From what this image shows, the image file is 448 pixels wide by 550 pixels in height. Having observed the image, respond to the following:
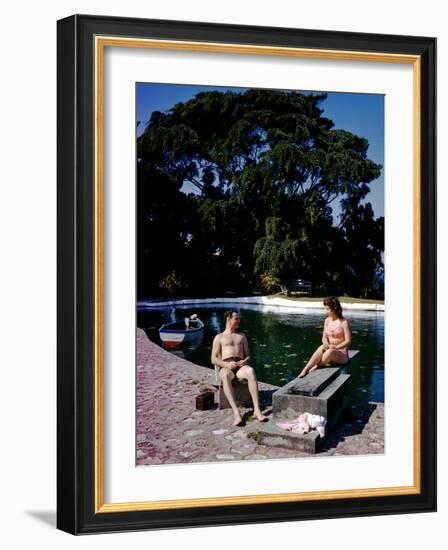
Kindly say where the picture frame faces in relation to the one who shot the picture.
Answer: facing the viewer and to the right of the viewer
